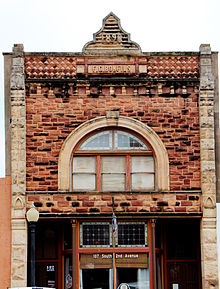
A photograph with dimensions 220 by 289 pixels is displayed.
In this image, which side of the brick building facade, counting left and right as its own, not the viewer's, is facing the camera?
front
